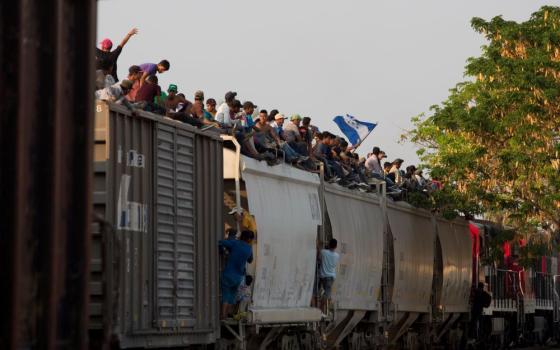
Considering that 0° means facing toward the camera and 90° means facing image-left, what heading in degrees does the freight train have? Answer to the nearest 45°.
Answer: approximately 225°

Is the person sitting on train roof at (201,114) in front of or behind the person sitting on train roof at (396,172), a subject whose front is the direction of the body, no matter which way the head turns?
in front

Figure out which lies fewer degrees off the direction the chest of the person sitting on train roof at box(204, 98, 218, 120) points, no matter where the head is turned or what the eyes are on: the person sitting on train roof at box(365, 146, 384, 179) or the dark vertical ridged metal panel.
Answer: the dark vertical ridged metal panel

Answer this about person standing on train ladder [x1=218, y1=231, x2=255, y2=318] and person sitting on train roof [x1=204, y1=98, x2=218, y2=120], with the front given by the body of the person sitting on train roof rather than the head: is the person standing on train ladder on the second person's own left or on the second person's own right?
on the second person's own left

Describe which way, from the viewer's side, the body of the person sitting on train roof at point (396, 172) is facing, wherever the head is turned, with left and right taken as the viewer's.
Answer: facing the viewer and to the left of the viewer

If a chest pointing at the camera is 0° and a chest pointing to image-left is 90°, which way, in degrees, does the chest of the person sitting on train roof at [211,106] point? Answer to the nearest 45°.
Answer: approximately 45°

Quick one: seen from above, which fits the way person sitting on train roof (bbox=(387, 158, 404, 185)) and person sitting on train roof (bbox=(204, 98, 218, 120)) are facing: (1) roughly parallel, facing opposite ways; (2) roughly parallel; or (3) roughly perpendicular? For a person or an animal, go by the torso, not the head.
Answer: roughly parallel
